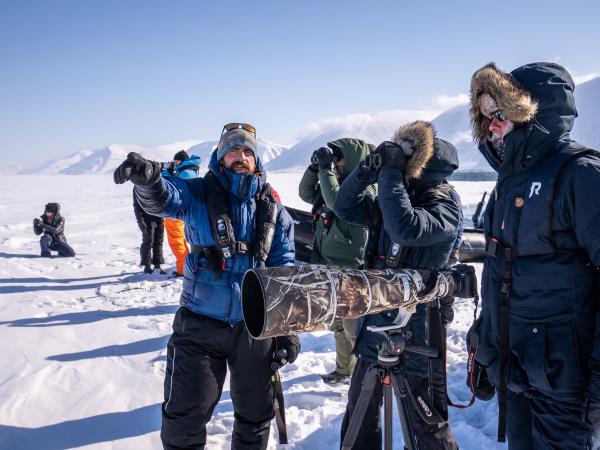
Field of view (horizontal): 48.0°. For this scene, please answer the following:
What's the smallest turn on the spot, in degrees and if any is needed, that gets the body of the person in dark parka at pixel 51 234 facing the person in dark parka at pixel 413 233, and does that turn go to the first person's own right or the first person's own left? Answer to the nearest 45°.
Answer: approximately 45° to the first person's own left

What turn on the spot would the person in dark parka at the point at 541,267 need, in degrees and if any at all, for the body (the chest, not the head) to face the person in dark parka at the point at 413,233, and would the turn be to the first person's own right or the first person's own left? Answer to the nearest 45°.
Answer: approximately 90° to the first person's own right

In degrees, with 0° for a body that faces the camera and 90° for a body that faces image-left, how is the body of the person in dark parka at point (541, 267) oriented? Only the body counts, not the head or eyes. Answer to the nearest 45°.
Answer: approximately 45°

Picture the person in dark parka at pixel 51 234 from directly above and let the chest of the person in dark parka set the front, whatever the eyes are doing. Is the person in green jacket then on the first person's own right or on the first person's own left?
on the first person's own left
